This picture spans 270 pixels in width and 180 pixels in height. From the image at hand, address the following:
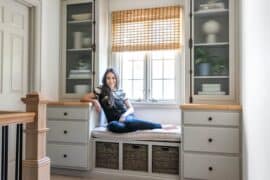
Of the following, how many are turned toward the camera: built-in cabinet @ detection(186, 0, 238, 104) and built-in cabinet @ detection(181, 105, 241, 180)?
2

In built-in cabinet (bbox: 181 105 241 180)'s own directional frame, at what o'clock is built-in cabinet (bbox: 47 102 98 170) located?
built-in cabinet (bbox: 47 102 98 170) is roughly at 3 o'clock from built-in cabinet (bbox: 181 105 241 180).

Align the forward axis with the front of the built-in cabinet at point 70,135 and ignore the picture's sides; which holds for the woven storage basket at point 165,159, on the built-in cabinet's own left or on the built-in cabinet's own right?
on the built-in cabinet's own left

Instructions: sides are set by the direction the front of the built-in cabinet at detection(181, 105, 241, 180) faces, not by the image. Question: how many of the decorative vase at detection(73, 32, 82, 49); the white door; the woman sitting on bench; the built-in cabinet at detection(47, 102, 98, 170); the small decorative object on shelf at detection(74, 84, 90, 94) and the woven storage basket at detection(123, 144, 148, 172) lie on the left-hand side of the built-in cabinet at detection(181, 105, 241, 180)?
0

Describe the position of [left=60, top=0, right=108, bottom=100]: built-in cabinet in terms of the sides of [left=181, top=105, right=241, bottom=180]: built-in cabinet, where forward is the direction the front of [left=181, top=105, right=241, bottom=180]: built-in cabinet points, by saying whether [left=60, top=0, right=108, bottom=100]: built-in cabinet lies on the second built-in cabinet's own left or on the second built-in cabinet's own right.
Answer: on the second built-in cabinet's own right

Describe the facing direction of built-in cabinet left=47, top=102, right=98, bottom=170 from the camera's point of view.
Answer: facing the viewer

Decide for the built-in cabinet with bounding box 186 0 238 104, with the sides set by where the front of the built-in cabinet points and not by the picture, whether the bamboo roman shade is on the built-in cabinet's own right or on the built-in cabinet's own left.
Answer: on the built-in cabinet's own right

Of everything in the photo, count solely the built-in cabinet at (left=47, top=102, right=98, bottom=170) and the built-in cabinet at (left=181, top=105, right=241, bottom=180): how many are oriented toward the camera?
2

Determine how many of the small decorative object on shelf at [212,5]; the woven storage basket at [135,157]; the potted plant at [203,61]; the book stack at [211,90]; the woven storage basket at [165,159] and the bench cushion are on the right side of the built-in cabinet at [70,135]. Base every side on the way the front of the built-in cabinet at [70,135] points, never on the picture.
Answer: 0

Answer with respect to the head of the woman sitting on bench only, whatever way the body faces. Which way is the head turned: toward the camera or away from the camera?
toward the camera

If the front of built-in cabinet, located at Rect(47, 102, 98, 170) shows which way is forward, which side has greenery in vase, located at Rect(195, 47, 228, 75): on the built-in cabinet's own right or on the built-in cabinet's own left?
on the built-in cabinet's own left

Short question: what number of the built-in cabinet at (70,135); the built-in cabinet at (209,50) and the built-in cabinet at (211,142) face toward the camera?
3

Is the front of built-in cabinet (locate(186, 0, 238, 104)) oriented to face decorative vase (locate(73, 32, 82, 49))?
no

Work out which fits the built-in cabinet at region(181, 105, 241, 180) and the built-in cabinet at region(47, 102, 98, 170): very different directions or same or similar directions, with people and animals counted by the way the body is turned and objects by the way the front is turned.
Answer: same or similar directions

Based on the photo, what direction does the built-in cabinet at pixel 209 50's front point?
toward the camera

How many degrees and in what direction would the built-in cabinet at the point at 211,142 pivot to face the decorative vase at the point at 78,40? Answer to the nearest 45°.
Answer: approximately 90° to its right
